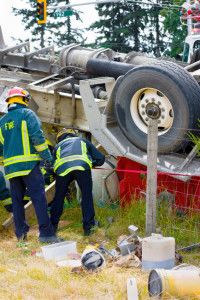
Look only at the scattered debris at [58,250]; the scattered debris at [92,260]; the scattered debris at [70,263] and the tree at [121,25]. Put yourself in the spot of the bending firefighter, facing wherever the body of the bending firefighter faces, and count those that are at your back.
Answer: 3

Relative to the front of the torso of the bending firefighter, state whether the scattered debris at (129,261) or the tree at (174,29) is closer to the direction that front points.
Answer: the tree

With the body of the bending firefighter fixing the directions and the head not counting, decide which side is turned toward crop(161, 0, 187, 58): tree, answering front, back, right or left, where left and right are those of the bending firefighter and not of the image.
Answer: front

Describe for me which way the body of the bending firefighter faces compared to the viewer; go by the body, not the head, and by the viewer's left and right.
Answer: facing away from the viewer

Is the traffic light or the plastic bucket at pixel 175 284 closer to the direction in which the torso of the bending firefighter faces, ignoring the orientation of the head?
the traffic light

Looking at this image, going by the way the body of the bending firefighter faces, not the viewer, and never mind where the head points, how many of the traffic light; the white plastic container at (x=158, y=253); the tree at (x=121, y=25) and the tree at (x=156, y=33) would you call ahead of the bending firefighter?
3

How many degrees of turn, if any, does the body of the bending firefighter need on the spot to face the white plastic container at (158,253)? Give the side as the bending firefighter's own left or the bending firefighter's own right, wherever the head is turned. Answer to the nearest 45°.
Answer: approximately 135° to the bending firefighter's own right

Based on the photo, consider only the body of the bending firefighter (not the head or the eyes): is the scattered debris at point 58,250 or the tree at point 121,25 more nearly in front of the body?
the tree

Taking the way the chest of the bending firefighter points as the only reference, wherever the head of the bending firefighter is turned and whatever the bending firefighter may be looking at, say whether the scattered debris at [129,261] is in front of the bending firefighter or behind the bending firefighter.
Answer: behind

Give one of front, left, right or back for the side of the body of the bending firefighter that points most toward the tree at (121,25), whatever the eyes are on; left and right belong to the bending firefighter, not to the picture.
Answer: front
